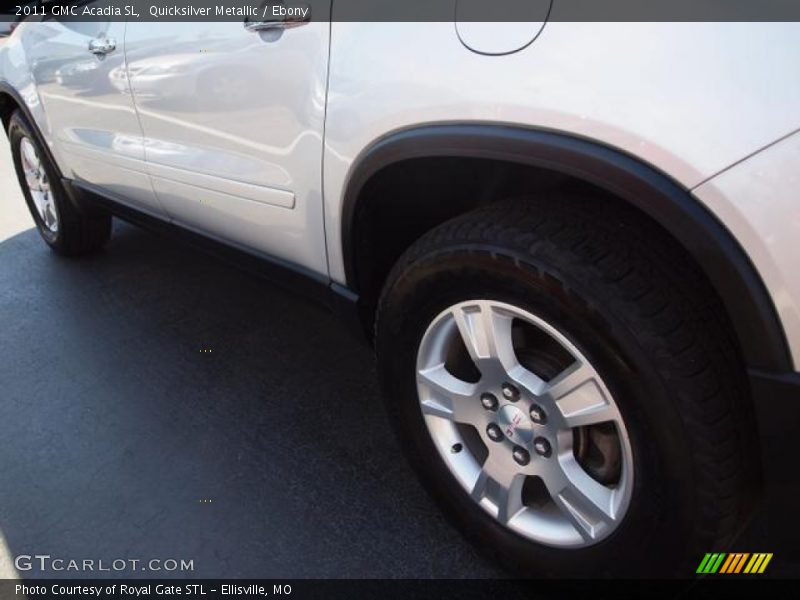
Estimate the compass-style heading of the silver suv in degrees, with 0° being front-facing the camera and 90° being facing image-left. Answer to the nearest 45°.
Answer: approximately 135°
